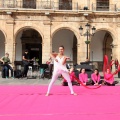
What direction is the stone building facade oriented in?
toward the camera

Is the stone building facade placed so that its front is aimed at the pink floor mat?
yes
